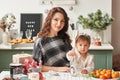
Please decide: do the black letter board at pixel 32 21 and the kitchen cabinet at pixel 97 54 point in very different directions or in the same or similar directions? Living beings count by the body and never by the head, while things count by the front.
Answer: same or similar directions

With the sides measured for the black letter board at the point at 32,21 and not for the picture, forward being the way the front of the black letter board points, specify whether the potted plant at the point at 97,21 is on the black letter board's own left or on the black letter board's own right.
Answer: on the black letter board's own left

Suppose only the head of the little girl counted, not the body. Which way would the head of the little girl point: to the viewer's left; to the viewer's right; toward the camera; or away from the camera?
toward the camera

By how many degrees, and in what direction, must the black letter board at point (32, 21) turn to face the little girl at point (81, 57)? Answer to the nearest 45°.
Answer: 0° — it already faces them

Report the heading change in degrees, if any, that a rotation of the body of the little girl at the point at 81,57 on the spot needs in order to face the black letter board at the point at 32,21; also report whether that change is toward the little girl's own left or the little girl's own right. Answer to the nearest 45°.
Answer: approximately 135° to the little girl's own right

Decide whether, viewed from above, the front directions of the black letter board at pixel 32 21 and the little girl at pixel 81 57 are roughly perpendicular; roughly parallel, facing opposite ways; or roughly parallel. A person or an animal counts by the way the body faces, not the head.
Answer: roughly parallel

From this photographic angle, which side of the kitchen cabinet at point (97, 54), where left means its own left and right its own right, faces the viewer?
front

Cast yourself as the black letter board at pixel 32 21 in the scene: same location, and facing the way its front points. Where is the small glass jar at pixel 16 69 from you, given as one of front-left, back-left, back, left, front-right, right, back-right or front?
front

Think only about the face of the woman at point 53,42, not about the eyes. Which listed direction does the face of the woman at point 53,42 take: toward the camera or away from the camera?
toward the camera

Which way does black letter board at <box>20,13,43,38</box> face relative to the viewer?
toward the camera

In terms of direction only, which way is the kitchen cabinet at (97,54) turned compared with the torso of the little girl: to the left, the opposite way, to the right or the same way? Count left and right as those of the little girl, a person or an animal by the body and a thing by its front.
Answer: the same way

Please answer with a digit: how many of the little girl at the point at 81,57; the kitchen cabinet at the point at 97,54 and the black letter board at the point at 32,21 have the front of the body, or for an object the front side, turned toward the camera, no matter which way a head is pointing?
3
